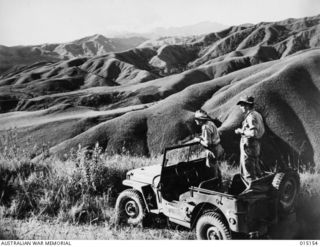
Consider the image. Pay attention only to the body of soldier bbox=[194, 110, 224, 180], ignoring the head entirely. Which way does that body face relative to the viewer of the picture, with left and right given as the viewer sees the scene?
facing to the left of the viewer

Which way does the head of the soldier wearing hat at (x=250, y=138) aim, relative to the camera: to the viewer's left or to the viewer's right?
to the viewer's left

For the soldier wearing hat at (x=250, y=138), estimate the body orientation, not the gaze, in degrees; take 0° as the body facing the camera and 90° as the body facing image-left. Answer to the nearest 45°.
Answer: approximately 90°
